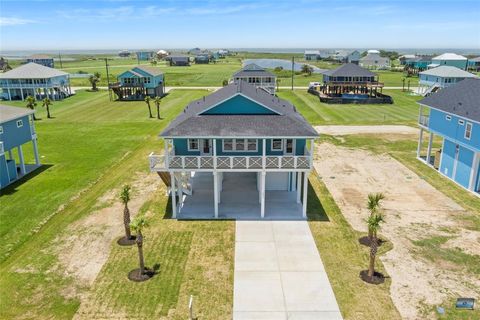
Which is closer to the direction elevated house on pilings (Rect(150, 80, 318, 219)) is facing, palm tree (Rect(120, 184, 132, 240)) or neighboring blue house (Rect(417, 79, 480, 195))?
the palm tree

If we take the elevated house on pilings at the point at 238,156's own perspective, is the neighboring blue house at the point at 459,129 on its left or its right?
on its left

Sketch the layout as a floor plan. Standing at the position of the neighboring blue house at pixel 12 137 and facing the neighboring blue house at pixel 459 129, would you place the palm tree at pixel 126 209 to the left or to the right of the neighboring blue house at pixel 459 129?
right

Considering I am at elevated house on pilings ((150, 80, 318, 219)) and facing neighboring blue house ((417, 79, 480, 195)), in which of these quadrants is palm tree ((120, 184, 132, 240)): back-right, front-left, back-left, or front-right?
back-right

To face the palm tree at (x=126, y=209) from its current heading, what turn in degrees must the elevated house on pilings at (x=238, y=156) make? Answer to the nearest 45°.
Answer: approximately 45° to its right

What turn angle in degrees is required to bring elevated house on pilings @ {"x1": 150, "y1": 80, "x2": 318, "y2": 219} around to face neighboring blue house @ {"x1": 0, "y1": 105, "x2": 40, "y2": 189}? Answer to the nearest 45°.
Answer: approximately 90° to its right

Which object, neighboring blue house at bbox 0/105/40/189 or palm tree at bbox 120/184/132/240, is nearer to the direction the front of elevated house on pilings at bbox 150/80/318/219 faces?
the palm tree

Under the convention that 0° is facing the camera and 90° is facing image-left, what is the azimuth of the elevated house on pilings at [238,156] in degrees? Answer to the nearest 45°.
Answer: approximately 0°
